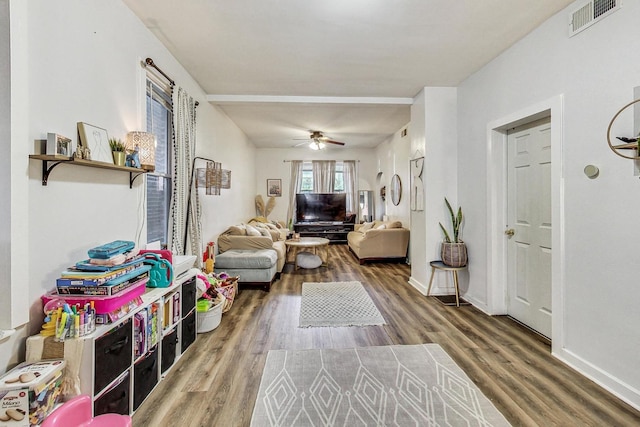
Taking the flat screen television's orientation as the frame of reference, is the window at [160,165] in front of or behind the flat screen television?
in front

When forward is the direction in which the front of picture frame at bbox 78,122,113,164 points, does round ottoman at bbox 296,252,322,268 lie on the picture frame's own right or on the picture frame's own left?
on the picture frame's own left

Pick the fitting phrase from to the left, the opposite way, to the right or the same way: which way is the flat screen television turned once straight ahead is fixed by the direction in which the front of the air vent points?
to the left

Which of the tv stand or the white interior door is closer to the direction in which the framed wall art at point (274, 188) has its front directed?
the white interior door

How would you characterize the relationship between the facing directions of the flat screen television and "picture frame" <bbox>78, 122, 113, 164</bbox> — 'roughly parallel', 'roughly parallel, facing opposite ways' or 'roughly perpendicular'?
roughly perpendicular

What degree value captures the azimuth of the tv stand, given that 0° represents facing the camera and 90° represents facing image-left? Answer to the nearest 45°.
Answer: approximately 0°

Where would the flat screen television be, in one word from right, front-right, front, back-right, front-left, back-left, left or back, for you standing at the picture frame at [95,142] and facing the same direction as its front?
left

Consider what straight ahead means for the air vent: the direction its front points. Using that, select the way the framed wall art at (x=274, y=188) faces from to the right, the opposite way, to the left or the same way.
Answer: to the left

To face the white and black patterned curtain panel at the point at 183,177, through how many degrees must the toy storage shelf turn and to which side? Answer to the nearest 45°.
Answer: approximately 135° to its left

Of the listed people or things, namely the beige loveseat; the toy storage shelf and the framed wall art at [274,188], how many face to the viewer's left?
1

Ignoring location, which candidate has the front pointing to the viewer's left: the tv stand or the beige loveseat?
the beige loveseat
